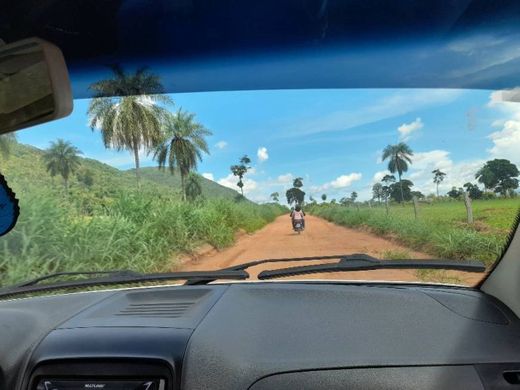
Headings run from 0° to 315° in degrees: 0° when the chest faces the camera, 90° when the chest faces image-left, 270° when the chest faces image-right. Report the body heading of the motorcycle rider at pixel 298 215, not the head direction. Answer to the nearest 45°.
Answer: approximately 180°

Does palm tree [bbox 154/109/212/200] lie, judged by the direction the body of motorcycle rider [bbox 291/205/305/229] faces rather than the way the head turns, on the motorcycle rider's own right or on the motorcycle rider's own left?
on the motorcycle rider's own left

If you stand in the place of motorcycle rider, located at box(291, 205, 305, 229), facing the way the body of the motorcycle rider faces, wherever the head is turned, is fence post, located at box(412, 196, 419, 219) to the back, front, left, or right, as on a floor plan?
right

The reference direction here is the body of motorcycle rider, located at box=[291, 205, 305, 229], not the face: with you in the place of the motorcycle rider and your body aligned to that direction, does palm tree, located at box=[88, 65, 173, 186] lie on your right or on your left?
on your left
